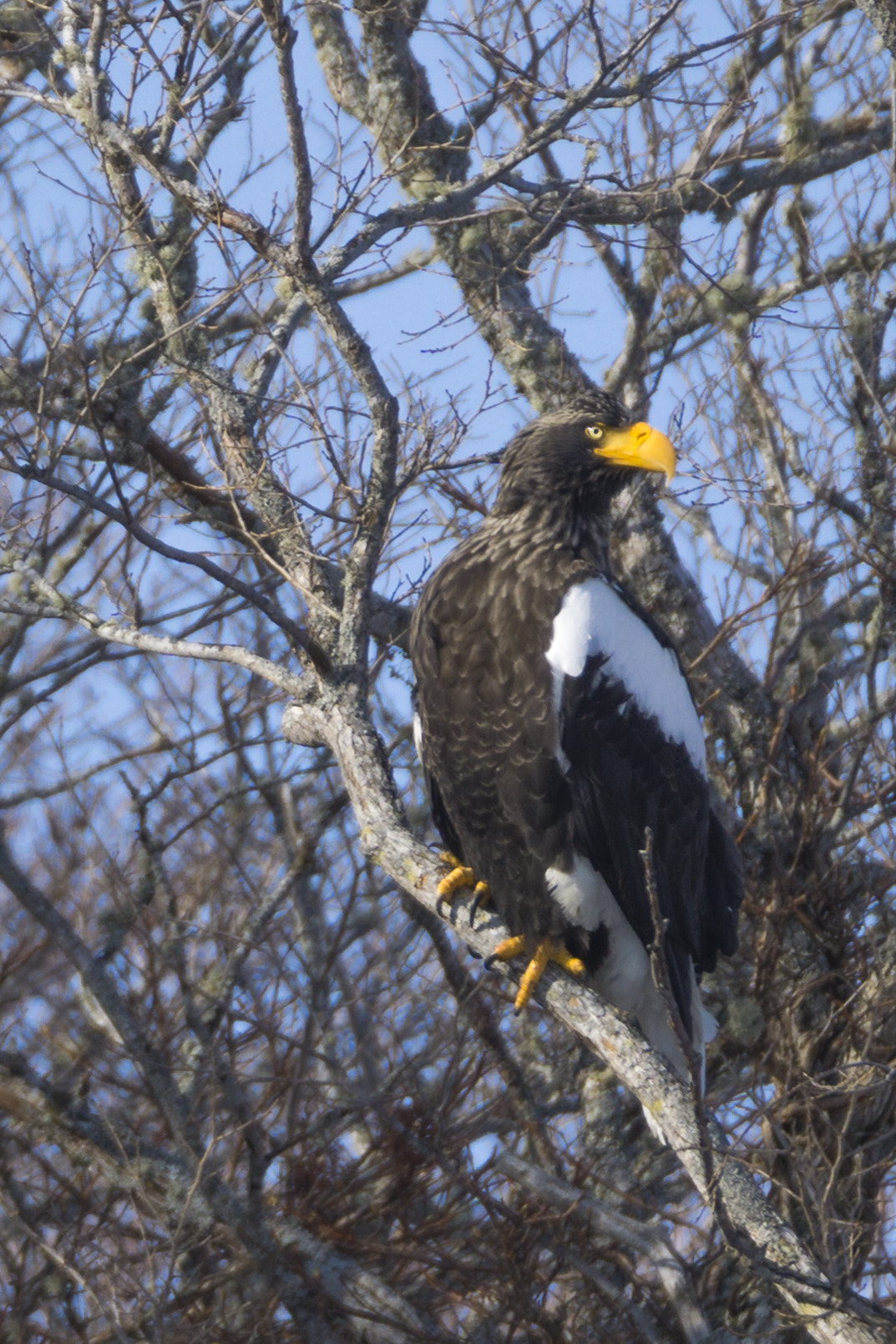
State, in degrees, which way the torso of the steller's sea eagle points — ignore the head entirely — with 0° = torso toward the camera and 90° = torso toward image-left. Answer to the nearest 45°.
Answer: approximately 45°
